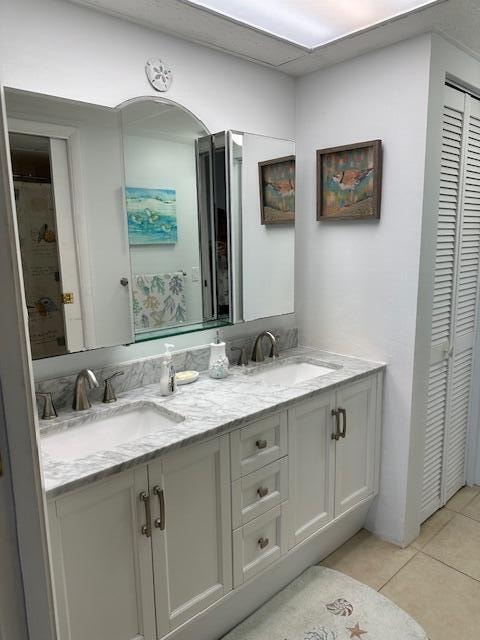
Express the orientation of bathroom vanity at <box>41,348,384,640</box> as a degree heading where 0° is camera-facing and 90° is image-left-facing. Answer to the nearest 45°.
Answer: approximately 315°

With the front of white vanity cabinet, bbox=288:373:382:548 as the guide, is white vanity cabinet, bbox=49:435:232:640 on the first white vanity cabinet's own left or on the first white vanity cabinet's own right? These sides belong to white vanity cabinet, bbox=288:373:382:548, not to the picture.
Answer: on the first white vanity cabinet's own right

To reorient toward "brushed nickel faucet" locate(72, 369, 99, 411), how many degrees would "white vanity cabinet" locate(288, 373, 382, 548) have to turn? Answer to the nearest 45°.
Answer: approximately 90° to its right

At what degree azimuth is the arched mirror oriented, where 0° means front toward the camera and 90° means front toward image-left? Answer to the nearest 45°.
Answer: approximately 315°
